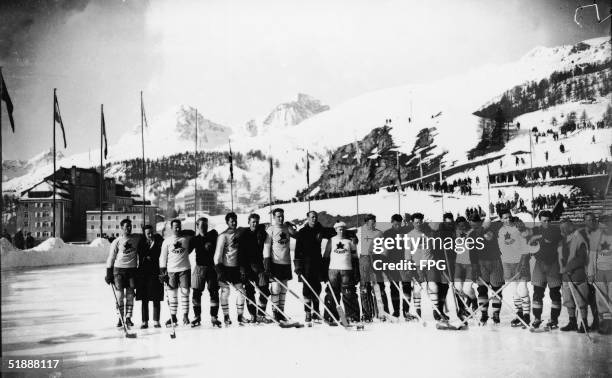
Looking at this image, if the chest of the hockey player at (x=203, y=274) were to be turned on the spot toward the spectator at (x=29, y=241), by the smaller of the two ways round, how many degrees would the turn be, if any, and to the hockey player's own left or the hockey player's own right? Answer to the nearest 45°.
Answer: approximately 135° to the hockey player's own right

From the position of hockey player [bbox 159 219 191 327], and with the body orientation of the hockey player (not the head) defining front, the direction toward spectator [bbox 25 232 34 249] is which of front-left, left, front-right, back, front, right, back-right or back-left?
back-right

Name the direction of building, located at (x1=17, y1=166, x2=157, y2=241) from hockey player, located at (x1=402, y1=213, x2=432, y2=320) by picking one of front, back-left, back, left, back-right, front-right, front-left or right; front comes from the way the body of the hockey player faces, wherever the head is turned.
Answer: right

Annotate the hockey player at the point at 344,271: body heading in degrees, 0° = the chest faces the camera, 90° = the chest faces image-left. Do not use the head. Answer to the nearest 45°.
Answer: approximately 0°

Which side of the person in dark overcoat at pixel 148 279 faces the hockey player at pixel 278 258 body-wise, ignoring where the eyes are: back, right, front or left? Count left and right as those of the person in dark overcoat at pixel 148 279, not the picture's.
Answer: left

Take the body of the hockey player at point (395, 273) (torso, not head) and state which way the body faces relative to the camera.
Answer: toward the camera

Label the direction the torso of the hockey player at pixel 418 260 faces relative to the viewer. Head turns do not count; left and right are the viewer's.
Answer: facing the viewer

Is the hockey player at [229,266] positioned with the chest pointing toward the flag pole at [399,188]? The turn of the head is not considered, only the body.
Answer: no

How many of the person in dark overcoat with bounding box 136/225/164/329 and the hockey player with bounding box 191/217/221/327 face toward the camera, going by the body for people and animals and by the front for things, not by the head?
2

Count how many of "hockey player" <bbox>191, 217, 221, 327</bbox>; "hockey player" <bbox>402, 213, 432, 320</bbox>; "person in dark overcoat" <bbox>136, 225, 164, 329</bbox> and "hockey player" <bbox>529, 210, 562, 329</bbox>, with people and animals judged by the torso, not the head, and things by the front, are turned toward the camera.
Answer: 4

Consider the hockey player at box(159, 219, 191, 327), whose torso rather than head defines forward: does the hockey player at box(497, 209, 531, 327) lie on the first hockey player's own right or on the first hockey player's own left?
on the first hockey player's own left

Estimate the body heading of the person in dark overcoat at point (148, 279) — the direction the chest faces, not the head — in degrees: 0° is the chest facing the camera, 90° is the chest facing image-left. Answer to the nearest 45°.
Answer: approximately 0°

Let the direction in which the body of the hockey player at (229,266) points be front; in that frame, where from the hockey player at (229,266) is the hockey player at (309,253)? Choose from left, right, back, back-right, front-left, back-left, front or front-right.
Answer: front-left

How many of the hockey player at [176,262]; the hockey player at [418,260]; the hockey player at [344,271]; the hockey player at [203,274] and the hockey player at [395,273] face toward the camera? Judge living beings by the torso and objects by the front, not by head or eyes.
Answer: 5

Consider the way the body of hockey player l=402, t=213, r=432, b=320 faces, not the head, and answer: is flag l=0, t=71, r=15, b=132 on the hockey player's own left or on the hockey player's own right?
on the hockey player's own right

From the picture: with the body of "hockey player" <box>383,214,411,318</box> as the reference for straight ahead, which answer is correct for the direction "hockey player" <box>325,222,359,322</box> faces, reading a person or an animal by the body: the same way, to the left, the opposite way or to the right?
the same way

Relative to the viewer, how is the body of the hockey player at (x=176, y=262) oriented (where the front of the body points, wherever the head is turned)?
toward the camera

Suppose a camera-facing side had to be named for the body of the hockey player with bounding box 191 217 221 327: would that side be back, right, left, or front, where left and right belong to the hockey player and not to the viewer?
front
